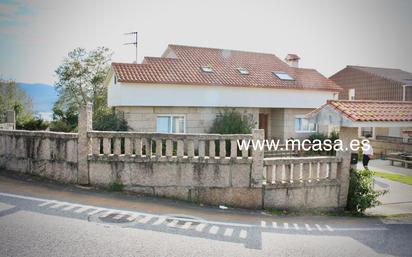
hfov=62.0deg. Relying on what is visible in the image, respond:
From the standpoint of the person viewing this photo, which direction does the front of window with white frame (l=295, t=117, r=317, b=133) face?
facing the viewer

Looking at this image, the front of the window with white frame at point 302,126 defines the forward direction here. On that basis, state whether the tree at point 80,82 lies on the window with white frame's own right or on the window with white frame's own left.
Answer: on the window with white frame's own right

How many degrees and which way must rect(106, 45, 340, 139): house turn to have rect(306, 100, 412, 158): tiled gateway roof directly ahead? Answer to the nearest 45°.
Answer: approximately 45° to its left

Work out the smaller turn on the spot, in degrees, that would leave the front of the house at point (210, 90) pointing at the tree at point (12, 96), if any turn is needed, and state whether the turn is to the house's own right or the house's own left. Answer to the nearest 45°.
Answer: approximately 135° to the house's own right

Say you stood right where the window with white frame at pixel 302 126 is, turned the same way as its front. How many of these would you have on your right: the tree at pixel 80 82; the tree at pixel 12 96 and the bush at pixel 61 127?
3

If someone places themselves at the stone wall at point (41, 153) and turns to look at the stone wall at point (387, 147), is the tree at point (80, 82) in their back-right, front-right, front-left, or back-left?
front-left

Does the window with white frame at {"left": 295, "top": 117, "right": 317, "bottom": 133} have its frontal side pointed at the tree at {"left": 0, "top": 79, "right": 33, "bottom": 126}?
no

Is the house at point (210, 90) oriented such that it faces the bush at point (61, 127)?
no

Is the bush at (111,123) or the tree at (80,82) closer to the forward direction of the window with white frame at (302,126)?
the bush

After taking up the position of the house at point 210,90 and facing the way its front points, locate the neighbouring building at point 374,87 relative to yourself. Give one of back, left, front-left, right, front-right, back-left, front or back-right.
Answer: back-left

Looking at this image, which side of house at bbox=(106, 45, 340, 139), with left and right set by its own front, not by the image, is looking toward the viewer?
front

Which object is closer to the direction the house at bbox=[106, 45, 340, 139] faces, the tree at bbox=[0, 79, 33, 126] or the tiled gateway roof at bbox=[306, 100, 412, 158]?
the tiled gateway roof

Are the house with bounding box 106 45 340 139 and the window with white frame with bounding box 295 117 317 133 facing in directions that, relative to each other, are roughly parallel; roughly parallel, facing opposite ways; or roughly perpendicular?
roughly parallel

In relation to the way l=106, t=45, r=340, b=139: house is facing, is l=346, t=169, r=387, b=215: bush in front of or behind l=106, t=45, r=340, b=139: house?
in front

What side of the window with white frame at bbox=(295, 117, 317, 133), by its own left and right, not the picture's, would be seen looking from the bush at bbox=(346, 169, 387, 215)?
front

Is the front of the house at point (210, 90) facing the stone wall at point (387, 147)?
no

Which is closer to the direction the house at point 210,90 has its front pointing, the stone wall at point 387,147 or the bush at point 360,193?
the bush
